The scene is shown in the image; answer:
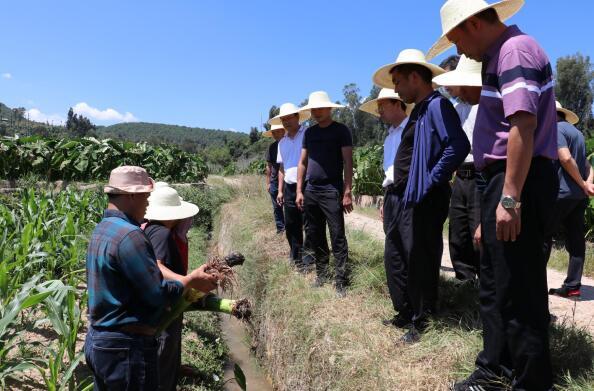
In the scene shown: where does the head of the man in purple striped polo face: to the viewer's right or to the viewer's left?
to the viewer's left

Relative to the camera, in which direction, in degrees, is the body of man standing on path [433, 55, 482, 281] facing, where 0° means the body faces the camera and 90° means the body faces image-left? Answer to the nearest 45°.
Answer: approximately 45°

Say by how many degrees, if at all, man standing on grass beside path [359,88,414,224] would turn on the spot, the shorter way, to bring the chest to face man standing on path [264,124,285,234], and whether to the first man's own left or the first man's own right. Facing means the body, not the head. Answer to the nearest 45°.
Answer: approximately 90° to the first man's own right

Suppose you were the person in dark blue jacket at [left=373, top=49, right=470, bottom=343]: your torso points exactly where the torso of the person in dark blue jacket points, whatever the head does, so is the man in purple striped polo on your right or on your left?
on your left

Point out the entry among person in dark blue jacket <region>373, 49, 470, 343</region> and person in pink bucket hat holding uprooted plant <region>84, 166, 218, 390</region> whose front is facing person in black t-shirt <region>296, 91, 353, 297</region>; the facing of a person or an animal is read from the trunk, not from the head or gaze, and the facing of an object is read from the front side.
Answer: the person in pink bucket hat holding uprooted plant

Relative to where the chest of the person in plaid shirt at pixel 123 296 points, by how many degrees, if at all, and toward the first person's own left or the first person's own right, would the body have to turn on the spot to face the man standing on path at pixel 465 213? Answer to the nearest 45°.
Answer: approximately 45° to the first person's own right

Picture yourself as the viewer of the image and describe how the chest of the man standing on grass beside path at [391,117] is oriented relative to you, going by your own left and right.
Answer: facing the viewer and to the left of the viewer

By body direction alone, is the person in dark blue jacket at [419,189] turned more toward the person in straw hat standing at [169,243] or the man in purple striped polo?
the person in straw hat standing

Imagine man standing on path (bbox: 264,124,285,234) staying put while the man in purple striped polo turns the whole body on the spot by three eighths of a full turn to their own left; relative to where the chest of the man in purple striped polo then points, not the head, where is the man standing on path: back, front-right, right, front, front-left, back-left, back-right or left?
back

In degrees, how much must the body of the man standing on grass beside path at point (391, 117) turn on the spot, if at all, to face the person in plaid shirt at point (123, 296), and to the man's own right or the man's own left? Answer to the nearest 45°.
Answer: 0° — they already face them

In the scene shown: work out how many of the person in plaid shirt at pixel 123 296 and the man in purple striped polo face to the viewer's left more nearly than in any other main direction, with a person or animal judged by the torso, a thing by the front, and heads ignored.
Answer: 1

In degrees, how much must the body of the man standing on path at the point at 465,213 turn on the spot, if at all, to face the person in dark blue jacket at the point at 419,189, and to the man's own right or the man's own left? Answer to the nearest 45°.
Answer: approximately 45° to the man's own left
